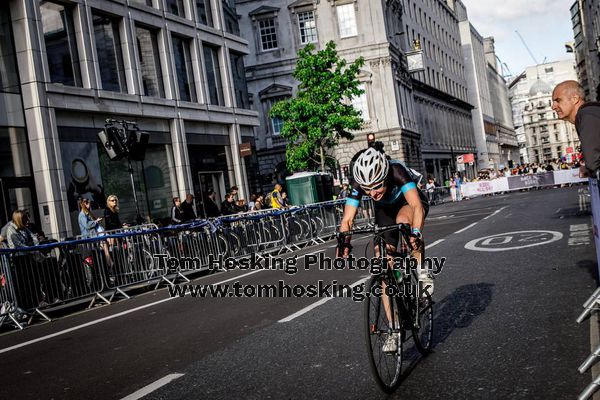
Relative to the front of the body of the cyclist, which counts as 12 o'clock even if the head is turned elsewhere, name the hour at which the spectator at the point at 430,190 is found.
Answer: The spectator is roughly at 6 o'clock from the cyclist.

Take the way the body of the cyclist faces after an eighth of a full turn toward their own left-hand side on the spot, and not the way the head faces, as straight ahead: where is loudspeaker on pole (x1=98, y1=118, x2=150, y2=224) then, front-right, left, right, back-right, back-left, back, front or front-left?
back

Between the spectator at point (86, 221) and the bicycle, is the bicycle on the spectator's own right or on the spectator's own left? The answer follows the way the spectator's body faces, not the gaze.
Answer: on the spectator's own right

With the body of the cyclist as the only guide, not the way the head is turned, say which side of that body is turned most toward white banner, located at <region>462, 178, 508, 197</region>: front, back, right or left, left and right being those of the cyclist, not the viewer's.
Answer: back

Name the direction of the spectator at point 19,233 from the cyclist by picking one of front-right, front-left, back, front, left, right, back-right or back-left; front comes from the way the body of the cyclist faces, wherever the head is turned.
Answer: back-right

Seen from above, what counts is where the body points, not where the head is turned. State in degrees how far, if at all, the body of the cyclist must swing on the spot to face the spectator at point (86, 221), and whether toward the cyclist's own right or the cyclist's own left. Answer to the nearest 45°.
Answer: approximately 135° to the cyclist's own right

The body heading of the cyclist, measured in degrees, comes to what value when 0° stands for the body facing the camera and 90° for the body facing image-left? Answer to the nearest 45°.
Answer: approximately 0°

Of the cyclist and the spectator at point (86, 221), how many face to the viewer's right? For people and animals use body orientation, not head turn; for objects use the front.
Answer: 1

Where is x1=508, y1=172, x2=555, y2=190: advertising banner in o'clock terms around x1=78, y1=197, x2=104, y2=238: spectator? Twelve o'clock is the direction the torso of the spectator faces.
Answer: The advertising banner is roughly at 11 o'clock from the spectator.

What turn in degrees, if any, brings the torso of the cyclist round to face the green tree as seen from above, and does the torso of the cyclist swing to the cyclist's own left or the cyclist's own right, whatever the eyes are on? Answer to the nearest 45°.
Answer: approximately 180°

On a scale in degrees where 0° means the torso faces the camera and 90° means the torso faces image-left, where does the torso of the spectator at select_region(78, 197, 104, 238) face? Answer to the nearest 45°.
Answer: approximately 270°
